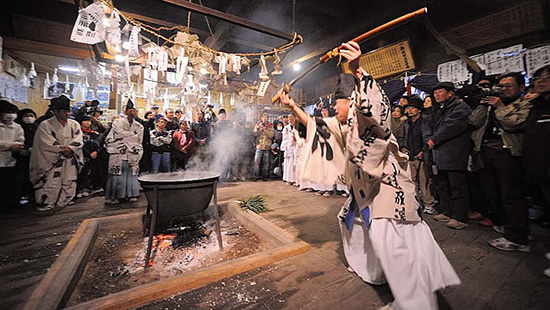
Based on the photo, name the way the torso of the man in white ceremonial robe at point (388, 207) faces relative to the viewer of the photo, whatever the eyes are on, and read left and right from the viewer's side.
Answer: facing to the left of the viewer

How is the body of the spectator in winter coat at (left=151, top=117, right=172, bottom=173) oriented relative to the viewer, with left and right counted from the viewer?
facing the viewer

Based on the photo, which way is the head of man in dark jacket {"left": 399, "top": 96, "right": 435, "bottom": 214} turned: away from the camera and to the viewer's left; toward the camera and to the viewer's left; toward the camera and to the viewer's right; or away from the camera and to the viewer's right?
toward the camera and to the viewer's left

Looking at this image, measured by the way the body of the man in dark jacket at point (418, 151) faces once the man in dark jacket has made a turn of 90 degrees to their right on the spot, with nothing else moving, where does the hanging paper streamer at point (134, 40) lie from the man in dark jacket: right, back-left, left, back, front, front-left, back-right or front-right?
left

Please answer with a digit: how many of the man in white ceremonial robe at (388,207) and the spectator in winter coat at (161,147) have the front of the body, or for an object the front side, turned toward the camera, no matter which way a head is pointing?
1

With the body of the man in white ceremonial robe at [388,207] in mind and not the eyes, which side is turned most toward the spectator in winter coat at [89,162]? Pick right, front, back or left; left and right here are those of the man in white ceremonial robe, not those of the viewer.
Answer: front

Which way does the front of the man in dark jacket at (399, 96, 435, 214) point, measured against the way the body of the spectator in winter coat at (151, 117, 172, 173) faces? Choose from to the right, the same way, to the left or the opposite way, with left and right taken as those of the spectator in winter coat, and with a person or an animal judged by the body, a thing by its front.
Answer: to the right

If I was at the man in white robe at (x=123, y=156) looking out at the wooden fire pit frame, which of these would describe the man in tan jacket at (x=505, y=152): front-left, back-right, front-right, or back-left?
front-left

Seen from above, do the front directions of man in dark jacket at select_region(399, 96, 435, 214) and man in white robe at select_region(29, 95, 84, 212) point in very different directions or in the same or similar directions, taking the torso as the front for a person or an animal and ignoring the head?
very different directions

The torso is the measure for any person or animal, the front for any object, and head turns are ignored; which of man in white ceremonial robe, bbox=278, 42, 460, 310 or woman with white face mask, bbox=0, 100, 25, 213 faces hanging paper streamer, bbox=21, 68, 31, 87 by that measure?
the man in white ceremonial robe

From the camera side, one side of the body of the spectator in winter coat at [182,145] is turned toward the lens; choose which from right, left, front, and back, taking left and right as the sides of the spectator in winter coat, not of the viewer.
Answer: front

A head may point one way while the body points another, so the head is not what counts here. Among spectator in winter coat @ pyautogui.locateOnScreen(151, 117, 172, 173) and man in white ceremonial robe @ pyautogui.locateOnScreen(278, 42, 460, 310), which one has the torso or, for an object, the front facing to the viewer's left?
the man in white ceremonial robe

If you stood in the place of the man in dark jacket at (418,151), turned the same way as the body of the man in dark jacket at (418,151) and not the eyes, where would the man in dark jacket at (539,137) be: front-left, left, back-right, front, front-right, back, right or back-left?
left

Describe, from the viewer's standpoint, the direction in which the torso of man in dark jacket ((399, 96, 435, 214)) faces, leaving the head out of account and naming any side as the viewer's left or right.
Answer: facing the viewer and to the left of the viewer

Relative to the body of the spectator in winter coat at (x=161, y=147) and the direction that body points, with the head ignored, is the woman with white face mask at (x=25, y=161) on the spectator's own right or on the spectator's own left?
on the spectator's own right

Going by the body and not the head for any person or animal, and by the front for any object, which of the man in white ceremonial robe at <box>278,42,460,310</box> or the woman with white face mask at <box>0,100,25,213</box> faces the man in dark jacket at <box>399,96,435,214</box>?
the woman with white face mask
